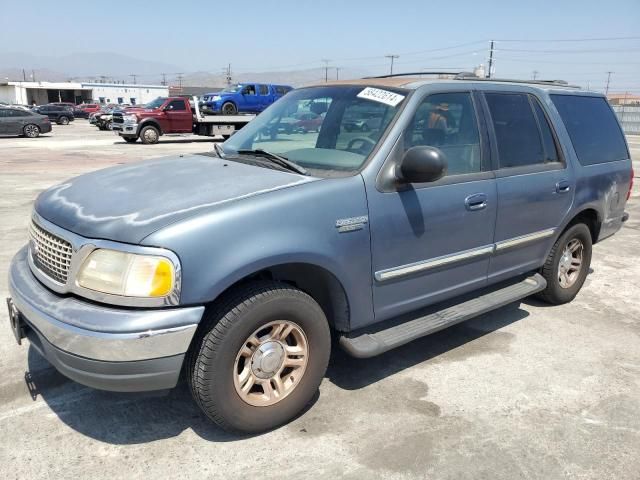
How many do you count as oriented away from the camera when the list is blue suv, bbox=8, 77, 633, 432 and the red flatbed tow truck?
0

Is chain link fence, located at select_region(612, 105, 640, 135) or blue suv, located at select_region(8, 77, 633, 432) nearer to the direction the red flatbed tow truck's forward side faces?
the blue suv

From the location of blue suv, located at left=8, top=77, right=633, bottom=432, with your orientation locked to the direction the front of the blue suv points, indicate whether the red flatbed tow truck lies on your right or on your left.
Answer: on your right

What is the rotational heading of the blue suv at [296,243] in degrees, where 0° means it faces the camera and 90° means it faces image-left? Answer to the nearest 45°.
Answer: approximately 45°

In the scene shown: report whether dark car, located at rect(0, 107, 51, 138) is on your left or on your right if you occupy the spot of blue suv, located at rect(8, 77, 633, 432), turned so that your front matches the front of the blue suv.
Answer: on your right

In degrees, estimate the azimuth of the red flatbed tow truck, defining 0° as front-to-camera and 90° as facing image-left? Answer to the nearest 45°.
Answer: approximately 45°

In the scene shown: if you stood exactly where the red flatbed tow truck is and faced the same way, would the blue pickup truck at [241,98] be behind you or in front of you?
behind
